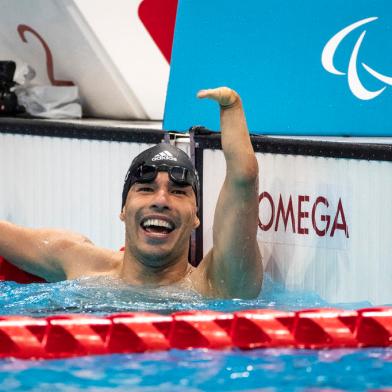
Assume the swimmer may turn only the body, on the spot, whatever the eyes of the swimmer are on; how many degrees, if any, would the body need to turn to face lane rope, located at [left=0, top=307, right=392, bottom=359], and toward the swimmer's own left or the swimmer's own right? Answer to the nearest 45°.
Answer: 0° — they already face it

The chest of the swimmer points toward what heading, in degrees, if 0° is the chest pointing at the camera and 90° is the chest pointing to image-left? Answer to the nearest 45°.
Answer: approximately 0°
